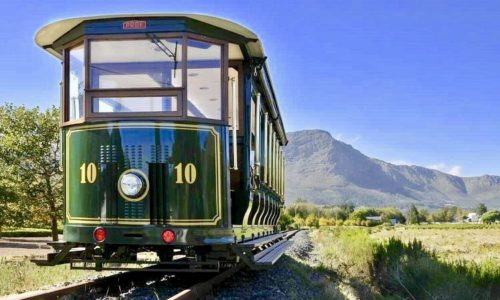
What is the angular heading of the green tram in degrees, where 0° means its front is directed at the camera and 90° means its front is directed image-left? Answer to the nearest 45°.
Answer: approximately 0°
